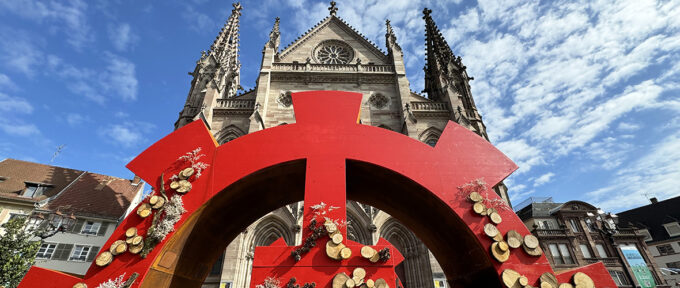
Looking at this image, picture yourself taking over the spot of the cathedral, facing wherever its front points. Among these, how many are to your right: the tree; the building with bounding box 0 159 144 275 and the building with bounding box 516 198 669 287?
2

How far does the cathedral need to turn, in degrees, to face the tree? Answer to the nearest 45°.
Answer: approximately 90° to its right

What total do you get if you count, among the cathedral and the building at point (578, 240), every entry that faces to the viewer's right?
0

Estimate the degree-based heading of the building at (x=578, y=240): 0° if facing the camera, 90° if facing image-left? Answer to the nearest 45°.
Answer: approximately 45°

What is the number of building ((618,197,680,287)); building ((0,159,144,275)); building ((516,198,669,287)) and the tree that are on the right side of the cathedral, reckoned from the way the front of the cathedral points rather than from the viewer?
2

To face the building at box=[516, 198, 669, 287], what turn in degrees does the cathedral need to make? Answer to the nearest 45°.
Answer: approximately 135° to its left

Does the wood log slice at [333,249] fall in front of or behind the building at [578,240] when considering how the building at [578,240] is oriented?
in front
